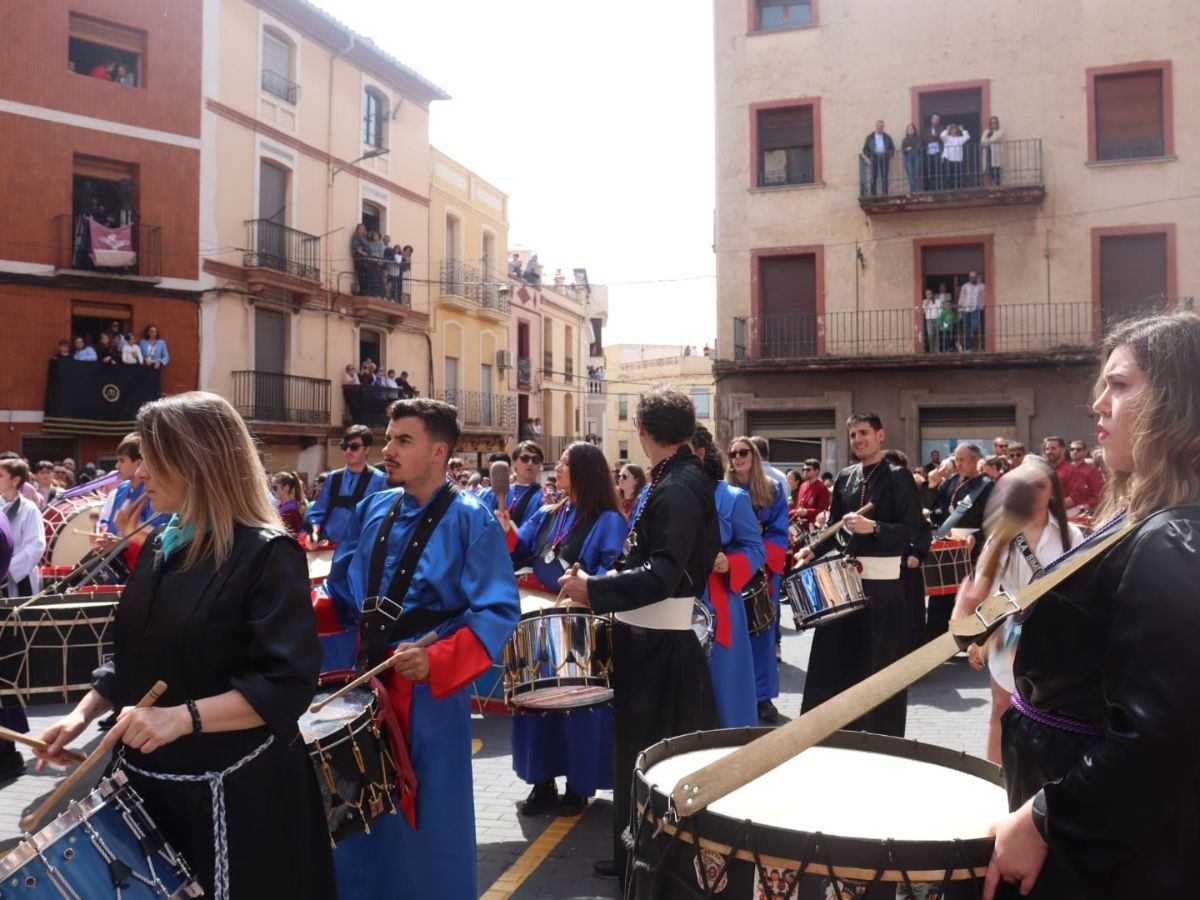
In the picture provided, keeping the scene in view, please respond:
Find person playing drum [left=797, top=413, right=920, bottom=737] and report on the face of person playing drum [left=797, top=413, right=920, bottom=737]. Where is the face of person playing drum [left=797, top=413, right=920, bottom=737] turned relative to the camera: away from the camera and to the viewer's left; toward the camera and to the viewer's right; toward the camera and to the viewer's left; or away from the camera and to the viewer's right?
toward the camera and to the viewer's left

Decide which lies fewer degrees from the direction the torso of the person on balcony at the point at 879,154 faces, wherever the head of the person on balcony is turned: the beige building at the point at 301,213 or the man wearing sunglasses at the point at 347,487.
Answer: the man wearing sunglasses

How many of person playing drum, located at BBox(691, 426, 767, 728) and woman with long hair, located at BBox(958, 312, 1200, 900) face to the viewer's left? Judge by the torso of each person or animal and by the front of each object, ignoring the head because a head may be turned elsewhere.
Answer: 2

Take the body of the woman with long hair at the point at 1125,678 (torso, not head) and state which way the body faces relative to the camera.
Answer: to the viewer's left

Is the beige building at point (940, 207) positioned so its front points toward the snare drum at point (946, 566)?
yes

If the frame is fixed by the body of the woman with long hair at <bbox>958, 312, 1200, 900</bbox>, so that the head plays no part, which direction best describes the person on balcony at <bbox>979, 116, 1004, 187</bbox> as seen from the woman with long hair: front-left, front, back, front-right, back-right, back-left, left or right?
right

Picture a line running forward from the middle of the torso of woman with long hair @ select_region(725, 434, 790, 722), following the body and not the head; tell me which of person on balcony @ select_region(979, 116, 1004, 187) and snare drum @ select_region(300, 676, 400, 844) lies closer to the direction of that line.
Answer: the snare drum

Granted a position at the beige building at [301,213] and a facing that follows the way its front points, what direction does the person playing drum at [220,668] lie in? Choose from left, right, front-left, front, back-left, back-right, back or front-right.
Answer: front-right

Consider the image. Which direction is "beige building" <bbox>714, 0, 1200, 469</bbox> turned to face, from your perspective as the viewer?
facing the viewer

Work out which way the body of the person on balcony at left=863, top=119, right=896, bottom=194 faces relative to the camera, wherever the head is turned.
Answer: toward the camera

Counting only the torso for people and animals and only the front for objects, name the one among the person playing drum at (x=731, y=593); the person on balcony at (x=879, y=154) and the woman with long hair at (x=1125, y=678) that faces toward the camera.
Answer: the person on balcony
